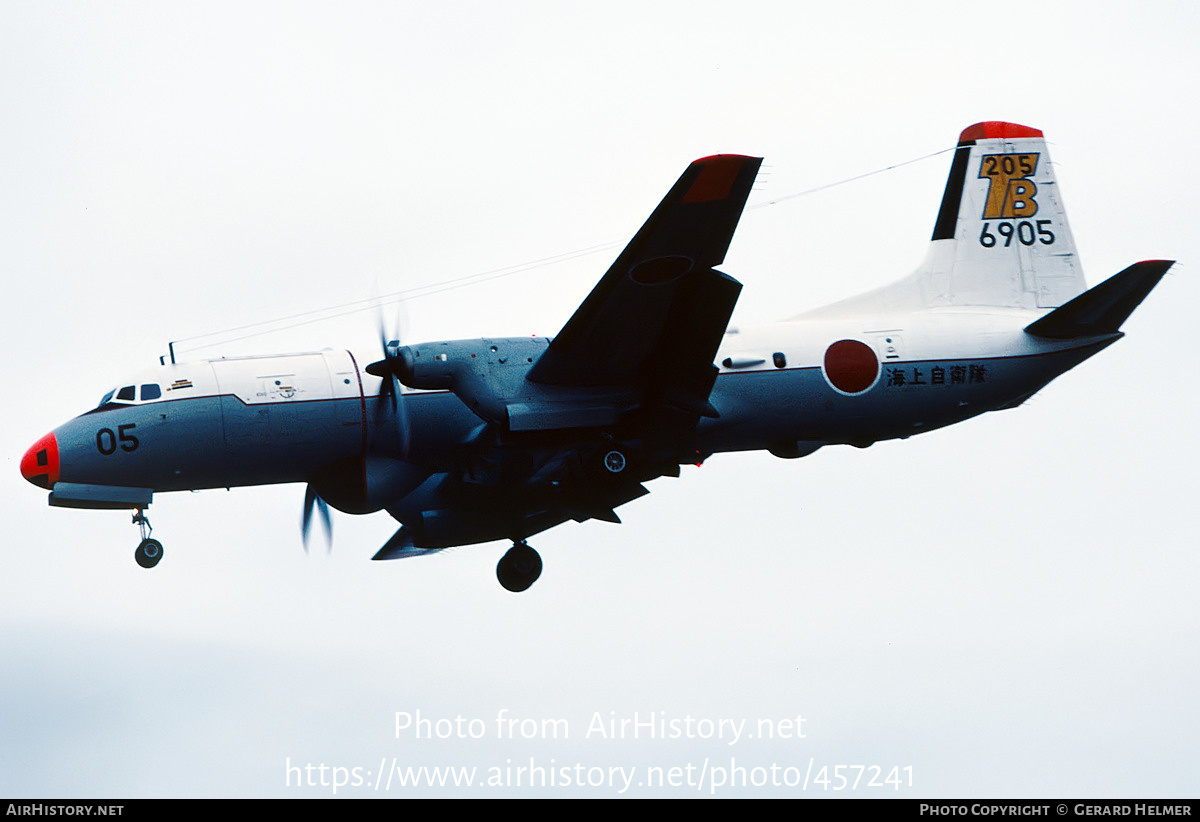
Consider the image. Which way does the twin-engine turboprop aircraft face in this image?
to the viewer's left
